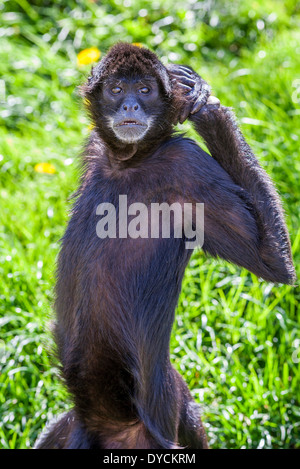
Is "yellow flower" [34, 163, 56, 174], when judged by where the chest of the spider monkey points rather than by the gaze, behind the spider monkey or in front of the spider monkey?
behind

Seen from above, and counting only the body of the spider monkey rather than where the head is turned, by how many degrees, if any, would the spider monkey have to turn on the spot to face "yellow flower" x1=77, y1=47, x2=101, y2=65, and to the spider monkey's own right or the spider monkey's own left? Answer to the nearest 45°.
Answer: approximately 180°

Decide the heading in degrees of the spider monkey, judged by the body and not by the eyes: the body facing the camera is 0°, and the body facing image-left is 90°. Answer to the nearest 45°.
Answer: approximately 0°
